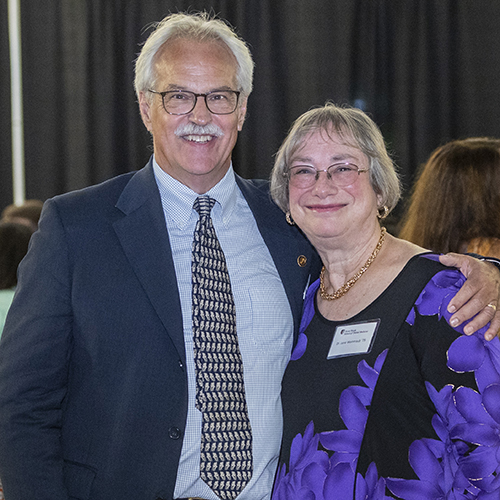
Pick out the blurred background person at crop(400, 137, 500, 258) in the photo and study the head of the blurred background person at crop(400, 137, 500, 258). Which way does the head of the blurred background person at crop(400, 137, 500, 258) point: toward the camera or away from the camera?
away from the camera

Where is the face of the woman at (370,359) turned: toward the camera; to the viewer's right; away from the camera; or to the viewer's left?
toward the camera

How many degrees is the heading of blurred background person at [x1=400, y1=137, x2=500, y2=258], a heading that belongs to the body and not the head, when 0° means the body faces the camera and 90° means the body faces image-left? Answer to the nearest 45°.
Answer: approximately 180°

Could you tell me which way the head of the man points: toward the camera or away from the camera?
toward the camera

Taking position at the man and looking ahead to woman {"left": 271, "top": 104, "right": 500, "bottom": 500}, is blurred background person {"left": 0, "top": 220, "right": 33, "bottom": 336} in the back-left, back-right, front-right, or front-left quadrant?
back-left

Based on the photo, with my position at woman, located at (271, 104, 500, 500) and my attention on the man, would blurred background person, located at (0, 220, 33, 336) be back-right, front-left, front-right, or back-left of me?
front-right

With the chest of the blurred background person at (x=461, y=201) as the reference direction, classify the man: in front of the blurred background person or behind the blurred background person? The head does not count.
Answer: behind

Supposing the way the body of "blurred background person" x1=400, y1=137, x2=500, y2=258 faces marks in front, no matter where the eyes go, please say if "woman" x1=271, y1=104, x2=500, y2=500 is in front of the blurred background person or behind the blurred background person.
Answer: behind

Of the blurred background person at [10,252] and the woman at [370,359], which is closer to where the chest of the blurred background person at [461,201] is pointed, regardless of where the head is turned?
the blurred background person

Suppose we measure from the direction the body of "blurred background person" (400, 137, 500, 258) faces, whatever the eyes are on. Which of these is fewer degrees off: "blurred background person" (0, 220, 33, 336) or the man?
the blurred background person

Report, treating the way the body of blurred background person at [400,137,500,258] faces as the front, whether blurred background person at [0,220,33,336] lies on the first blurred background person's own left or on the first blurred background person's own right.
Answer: on the first blurred background person's own left
